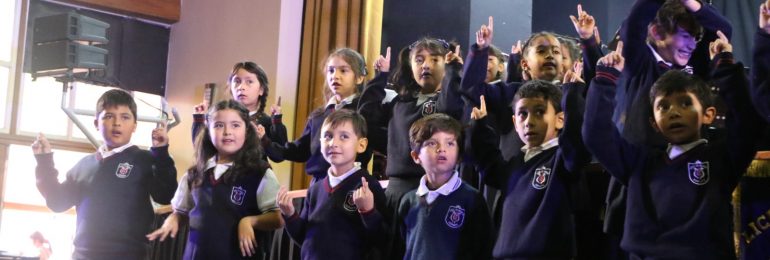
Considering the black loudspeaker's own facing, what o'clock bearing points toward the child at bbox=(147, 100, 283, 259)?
The child is roughly at 10 o'clock from the black loudspeaker.

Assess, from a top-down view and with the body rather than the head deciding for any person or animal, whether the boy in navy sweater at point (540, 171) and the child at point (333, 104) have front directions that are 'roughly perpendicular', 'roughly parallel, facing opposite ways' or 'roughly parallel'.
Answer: roughly parallel

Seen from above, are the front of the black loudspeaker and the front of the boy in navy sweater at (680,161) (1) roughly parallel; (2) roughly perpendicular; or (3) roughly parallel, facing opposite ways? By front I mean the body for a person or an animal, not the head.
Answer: roughly parallel

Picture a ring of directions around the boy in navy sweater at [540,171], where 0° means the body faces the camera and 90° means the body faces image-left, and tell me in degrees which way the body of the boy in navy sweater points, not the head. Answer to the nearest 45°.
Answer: approximately 45°

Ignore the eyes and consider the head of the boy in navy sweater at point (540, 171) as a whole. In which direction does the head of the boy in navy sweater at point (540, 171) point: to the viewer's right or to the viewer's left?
to the viewer's left

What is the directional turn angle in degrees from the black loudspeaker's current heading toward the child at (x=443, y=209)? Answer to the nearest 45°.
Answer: approximately 45° to its left

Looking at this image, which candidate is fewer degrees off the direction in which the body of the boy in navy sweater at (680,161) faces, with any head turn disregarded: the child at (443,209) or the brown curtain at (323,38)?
the child

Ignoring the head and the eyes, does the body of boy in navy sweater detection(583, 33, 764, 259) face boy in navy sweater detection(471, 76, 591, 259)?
no

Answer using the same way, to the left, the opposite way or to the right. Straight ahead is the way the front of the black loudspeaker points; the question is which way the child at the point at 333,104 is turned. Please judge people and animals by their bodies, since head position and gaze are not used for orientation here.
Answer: the same way

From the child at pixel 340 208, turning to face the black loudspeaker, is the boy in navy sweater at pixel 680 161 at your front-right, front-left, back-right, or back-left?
back-right

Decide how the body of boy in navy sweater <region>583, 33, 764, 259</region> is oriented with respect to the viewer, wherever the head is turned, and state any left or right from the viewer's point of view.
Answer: facing the viewer

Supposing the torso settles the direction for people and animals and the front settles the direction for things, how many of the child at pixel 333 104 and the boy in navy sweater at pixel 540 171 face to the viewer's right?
0

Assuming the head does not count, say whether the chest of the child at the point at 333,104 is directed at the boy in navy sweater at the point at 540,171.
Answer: no

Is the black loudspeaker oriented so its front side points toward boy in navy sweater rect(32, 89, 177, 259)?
no
